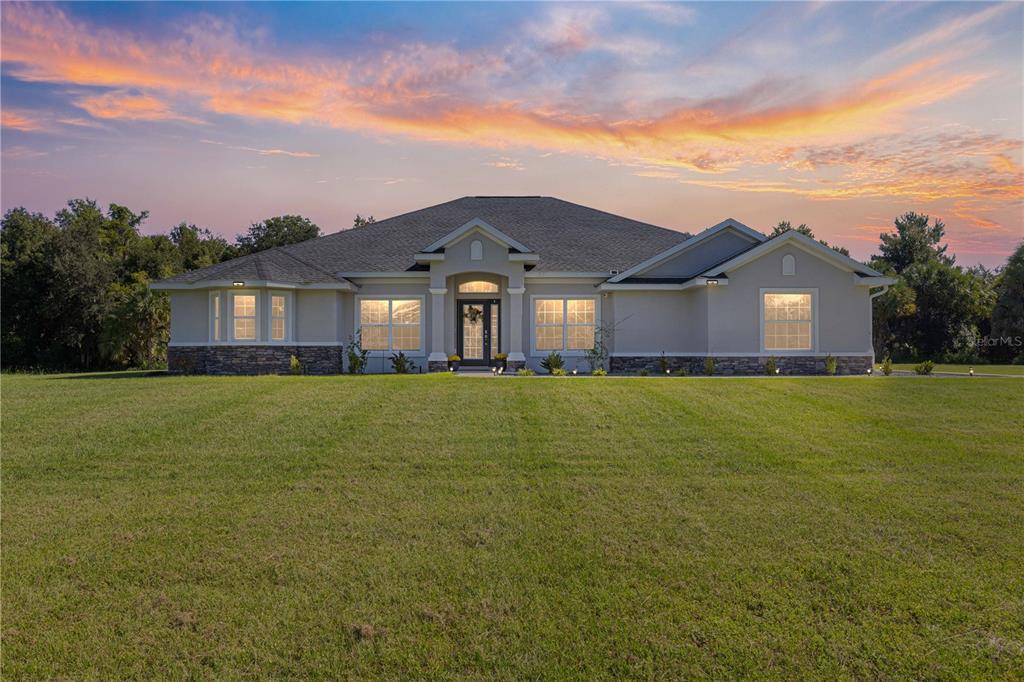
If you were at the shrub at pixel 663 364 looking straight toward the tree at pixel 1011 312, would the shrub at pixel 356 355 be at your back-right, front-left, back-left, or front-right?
back-left

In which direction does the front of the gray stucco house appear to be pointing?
toward the camera

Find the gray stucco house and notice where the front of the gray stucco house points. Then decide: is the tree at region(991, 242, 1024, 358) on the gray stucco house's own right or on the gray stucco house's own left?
on the gray stucco house's own left

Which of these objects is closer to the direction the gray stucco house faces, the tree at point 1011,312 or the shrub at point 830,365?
the shrub

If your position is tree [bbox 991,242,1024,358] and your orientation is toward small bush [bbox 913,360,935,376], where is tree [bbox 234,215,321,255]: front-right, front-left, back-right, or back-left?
front-right

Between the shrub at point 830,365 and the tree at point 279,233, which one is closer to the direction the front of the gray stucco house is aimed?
the shrub

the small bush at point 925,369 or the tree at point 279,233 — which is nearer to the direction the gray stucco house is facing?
the small bush

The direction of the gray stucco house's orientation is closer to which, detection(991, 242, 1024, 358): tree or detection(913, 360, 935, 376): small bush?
the small bush

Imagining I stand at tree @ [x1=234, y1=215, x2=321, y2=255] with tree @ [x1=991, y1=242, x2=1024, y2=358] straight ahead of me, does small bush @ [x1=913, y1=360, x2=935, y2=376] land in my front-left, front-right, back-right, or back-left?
front-right

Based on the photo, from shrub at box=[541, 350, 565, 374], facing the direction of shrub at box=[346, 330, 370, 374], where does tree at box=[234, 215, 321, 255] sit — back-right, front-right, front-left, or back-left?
front-right

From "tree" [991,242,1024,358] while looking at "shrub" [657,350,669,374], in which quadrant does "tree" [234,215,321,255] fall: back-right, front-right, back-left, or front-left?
front-right

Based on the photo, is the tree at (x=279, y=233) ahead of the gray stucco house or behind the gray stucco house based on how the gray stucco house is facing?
behind

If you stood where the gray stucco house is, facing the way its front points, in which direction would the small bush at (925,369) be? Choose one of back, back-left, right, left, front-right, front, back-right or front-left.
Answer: left
